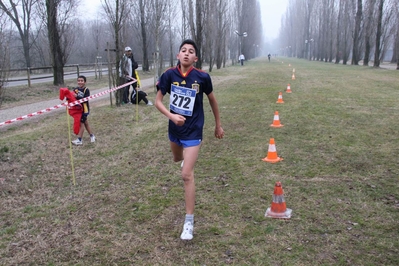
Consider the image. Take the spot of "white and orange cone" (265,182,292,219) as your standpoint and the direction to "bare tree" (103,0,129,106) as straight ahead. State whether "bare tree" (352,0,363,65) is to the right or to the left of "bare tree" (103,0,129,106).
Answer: right

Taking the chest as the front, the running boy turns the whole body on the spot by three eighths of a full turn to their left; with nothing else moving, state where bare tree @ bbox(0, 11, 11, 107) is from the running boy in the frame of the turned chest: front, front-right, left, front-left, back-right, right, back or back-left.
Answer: left

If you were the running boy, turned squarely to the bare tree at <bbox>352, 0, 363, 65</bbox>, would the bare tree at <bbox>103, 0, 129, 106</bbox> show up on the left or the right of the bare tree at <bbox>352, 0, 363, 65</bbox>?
left

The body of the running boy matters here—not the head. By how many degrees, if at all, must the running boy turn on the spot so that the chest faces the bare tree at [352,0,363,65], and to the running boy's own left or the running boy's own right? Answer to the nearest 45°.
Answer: approximately 135° to the running boy's own left

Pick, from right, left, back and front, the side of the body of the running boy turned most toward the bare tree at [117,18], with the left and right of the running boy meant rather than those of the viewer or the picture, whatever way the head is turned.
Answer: back

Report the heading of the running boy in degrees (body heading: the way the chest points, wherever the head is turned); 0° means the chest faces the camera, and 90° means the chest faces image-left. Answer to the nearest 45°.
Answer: approximately 0°

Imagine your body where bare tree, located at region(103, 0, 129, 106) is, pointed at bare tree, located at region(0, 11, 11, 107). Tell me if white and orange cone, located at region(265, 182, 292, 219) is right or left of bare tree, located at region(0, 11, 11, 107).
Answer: left
